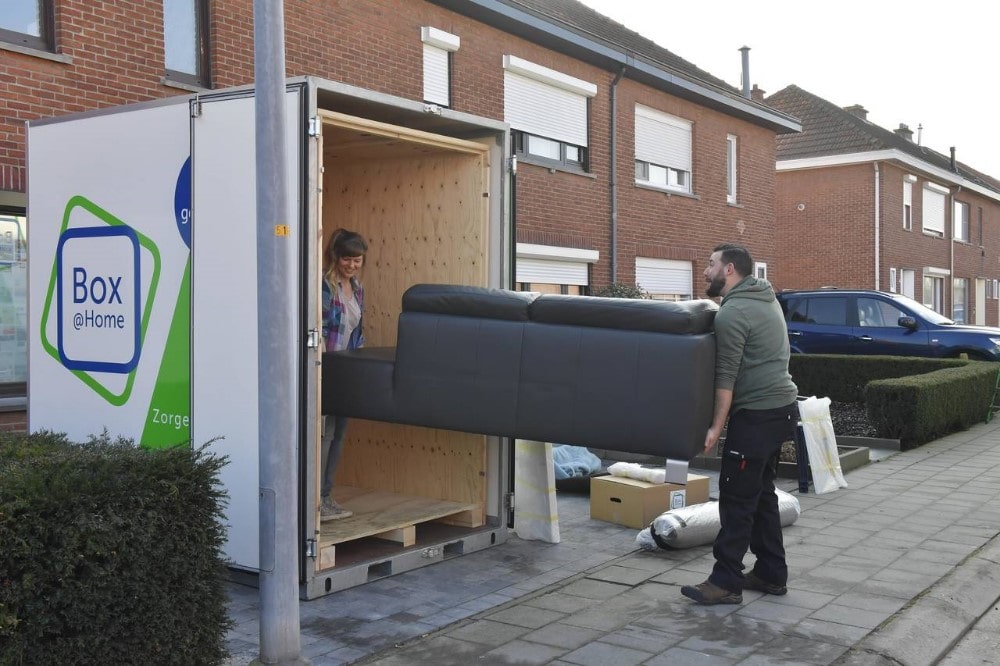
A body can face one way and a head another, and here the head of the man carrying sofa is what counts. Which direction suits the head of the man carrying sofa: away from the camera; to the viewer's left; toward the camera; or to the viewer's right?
to the viewer's left

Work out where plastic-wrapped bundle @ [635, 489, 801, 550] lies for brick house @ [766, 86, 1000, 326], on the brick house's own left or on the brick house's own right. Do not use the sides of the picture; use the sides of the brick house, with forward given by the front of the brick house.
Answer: on the brick house's own right

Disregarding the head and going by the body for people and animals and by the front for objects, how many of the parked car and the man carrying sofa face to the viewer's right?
1

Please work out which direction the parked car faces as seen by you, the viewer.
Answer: facing to the right of the viewer

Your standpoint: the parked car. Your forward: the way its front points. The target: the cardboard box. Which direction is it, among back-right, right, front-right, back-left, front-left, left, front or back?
right

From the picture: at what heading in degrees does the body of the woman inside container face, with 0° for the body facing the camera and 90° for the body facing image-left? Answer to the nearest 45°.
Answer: approximately 315°

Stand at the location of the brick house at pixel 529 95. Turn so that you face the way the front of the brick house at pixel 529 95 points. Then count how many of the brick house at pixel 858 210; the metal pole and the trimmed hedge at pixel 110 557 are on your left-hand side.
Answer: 1

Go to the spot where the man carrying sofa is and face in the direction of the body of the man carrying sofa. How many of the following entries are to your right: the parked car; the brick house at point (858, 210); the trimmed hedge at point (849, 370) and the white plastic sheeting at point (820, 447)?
4

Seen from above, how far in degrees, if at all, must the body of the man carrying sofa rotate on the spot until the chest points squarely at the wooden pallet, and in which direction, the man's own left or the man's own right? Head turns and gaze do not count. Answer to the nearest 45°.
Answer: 0° — they already face it

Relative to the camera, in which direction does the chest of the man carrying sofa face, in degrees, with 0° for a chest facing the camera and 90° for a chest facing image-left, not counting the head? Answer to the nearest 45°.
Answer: approximately 90°

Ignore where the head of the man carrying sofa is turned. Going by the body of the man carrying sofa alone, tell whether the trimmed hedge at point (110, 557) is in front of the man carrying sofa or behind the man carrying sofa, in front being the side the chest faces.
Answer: in front
